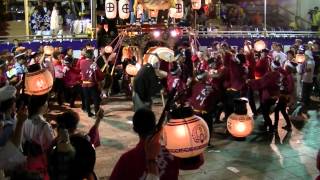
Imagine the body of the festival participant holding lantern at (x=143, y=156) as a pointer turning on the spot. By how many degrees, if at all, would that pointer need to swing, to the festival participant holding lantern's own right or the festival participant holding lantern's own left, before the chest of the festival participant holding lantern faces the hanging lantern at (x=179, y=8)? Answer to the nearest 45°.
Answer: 0° — they already face it

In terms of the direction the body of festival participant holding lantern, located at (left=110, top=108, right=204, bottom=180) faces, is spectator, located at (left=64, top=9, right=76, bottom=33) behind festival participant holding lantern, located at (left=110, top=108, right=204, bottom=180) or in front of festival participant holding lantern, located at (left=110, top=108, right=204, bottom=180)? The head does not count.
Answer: in front

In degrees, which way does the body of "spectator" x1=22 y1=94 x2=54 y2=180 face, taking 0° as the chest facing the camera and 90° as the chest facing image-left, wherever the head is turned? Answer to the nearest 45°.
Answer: approximately 225°

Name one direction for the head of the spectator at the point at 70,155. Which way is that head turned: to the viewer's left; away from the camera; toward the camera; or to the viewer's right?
away from the camera

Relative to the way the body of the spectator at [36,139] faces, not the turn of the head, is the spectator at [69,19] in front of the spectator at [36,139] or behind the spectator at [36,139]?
in front

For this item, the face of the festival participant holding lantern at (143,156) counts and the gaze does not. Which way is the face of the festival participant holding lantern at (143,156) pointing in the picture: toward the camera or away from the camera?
away from the camera

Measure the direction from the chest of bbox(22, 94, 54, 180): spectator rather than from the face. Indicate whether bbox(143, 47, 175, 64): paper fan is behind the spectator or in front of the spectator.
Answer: in front

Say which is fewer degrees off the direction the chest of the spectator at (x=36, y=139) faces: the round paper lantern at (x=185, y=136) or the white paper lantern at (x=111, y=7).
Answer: the white paper lantern

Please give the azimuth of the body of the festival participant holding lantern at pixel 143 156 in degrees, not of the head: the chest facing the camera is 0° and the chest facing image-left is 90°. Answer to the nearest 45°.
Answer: approximately 180°

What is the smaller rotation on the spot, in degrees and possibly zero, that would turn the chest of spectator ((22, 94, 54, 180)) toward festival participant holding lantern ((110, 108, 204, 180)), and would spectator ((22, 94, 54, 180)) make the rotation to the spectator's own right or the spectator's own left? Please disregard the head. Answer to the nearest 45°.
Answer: approximately 135° to the spectator's own right
